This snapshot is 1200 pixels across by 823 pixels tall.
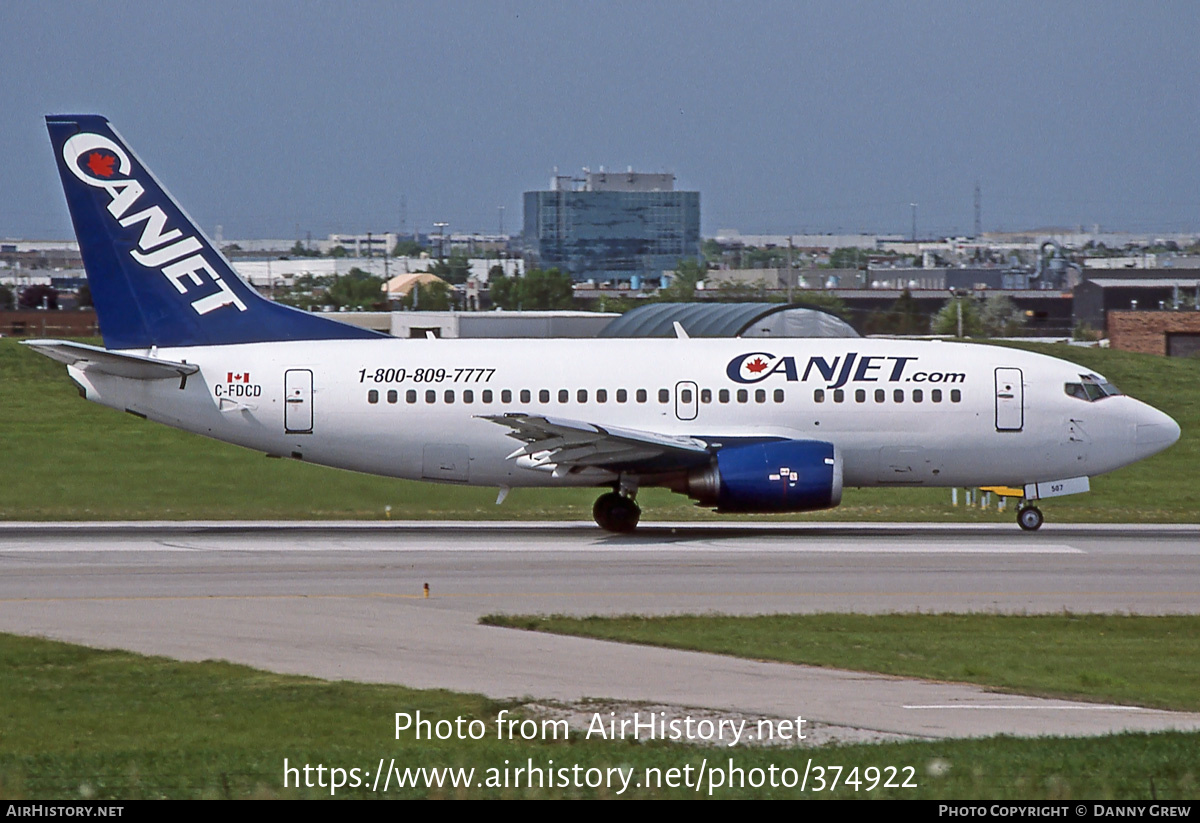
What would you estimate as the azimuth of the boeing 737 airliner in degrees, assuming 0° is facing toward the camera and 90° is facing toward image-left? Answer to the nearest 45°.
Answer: approximately 270°
